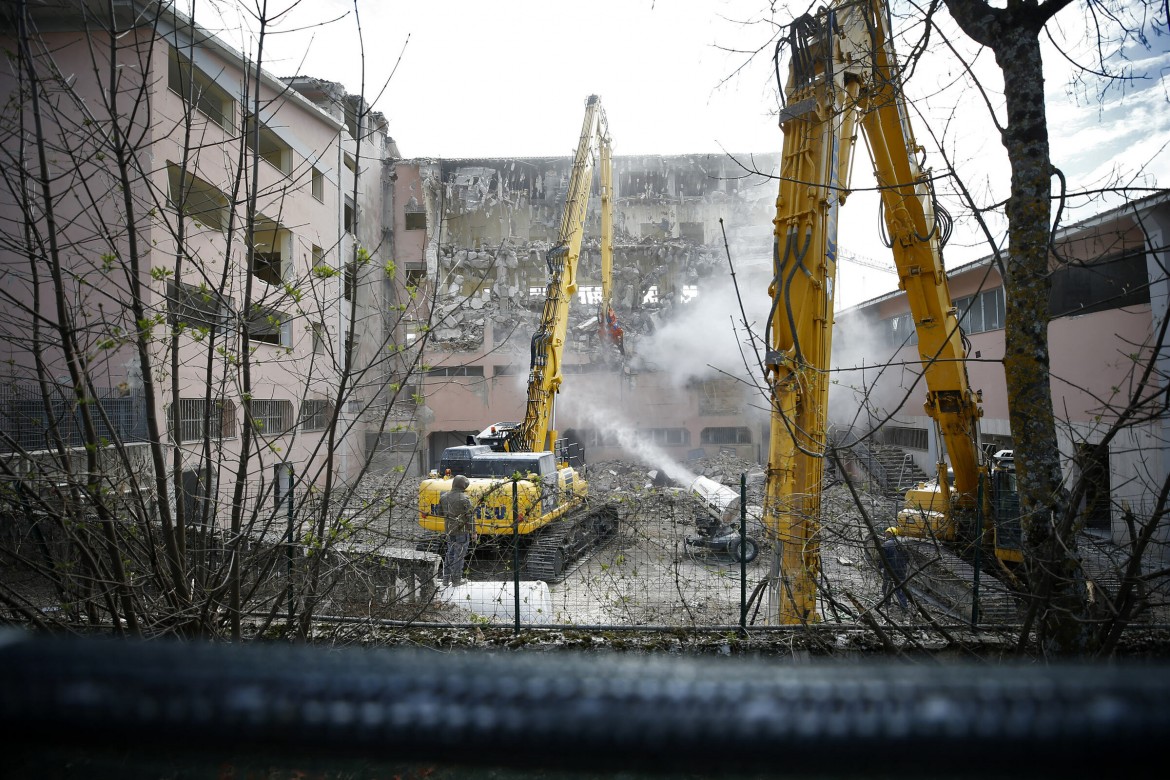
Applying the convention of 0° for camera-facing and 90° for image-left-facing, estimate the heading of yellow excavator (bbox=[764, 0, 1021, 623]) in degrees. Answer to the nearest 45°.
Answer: approximately 45°

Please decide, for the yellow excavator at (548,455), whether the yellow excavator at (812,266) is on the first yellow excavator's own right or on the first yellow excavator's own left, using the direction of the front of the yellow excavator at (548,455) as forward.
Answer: on the first yellow excavator's own right

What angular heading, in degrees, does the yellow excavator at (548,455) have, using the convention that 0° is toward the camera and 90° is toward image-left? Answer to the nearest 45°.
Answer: approximately 225°

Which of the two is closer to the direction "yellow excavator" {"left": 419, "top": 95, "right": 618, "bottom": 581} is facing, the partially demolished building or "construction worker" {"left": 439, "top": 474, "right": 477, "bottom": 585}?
the partially demolished building

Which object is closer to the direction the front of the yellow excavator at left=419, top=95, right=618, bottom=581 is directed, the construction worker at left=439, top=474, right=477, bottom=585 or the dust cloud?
the dust cloud

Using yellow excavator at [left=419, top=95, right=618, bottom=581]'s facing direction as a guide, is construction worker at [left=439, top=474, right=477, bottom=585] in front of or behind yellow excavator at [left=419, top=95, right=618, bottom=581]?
behind

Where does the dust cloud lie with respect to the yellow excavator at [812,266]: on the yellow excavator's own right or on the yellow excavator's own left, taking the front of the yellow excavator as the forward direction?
on the yellow excavator's own right

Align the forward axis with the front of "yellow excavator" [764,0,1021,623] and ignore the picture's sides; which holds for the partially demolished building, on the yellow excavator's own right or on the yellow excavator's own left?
on the yellow excavator's own right

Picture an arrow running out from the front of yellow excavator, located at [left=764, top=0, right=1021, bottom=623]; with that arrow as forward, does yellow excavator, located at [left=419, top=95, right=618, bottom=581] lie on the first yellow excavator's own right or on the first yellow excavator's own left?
on the first yellow excavator's own right
